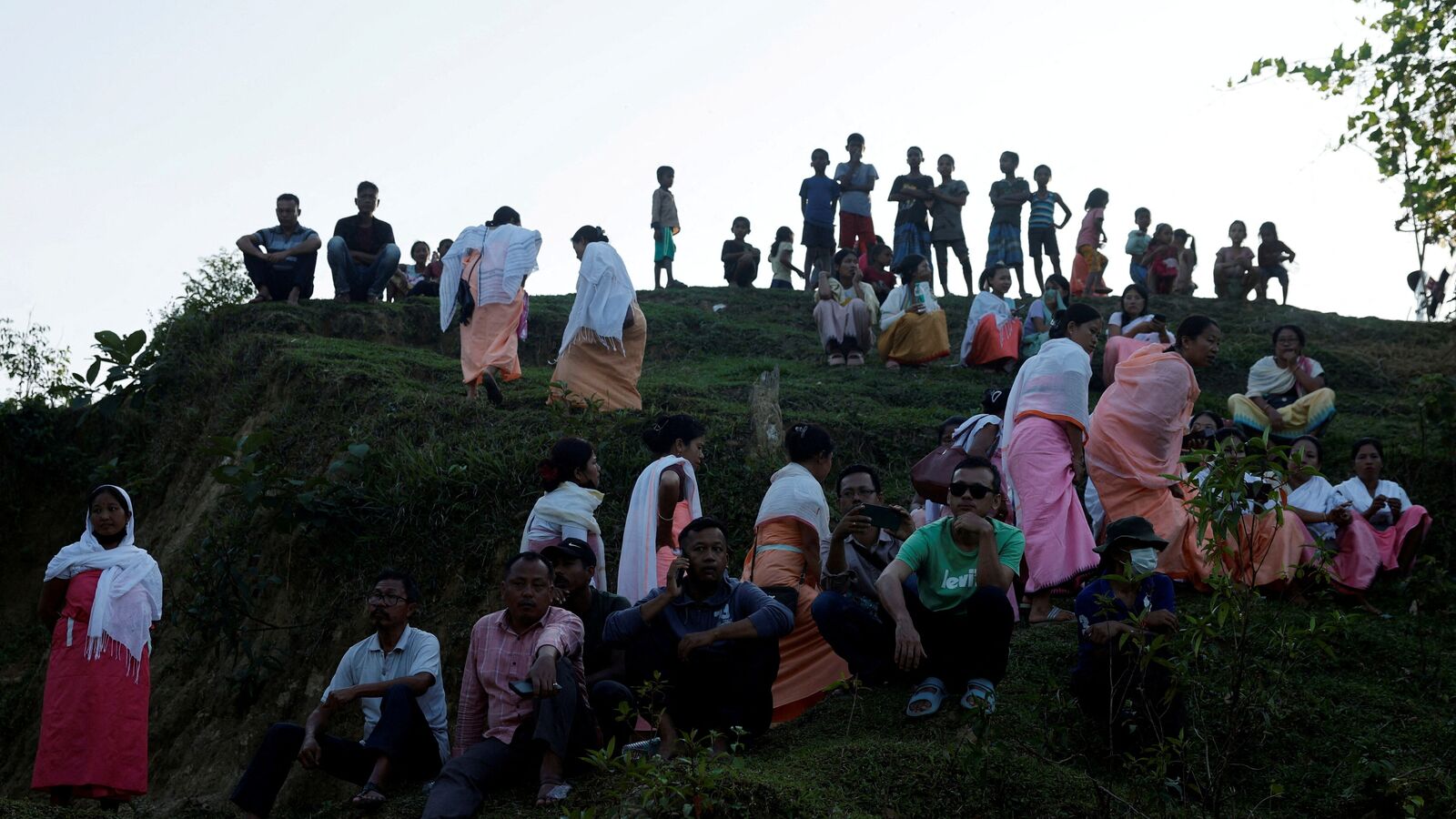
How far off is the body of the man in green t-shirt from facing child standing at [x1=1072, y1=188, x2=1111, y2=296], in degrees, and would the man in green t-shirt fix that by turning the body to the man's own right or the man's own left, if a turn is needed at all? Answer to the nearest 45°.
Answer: approximately 180°

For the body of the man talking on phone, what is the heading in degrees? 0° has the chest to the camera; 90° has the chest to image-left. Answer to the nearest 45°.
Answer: approximately 0°

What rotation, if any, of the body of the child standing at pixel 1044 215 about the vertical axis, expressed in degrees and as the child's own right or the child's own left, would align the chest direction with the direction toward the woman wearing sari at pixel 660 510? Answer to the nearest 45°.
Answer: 0° — they already face them

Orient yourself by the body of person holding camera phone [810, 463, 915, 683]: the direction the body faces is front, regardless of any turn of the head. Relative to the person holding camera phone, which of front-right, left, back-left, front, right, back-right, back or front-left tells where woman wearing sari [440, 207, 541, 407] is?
back-right

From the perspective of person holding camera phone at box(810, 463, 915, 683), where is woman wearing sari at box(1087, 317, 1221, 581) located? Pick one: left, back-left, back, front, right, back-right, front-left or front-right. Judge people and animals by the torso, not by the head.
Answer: back-left

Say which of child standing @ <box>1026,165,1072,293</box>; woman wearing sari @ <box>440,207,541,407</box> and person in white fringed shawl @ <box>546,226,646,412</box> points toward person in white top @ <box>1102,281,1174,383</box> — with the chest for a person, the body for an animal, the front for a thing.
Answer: the child standing

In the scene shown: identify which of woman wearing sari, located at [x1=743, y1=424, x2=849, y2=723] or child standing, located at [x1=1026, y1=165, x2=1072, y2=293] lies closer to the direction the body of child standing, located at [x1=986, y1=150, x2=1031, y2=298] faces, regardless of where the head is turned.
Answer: the woman wearing sari

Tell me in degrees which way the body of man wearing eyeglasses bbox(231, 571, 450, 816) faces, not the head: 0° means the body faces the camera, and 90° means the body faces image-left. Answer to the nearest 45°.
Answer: approximately 45°
